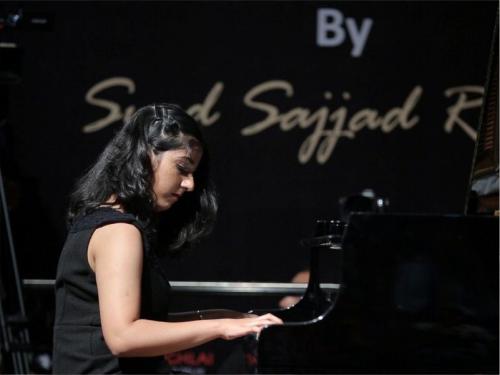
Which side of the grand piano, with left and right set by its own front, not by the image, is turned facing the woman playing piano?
front

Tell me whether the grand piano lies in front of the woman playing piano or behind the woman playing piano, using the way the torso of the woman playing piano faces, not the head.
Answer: in front

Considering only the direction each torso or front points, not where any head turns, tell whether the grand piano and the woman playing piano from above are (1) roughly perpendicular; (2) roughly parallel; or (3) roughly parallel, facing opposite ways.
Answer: roughly parallel, facing opposite ways

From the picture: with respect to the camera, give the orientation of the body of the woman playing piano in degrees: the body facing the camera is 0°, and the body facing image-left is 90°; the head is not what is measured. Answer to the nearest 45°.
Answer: approximately 270°

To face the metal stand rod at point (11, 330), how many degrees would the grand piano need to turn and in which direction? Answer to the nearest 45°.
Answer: approximately 45° to its right

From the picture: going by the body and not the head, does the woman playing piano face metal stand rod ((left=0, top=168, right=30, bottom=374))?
no

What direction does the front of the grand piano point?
to the viewer's left

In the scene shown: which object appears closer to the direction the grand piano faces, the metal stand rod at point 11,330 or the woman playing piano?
the woman playing piano

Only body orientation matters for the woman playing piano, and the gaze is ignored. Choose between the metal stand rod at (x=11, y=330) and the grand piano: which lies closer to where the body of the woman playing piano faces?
the grand piano

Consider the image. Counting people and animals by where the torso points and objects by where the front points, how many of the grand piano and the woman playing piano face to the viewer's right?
1

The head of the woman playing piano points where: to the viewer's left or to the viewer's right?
to the viewer's right
